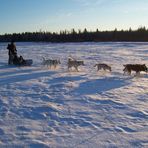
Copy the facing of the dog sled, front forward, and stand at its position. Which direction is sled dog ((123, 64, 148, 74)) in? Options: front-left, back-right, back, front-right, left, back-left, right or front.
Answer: front-right

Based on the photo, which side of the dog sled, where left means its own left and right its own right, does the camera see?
right

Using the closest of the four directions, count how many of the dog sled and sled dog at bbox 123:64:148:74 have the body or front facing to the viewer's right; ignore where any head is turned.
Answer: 2

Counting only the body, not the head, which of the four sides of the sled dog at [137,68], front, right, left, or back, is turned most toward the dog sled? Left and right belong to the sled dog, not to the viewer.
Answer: back

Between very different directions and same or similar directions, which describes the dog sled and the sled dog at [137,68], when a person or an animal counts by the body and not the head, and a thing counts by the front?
same or similar directions

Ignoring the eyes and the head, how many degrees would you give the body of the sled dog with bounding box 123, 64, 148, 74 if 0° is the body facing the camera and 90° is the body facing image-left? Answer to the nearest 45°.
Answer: approximately 270°
